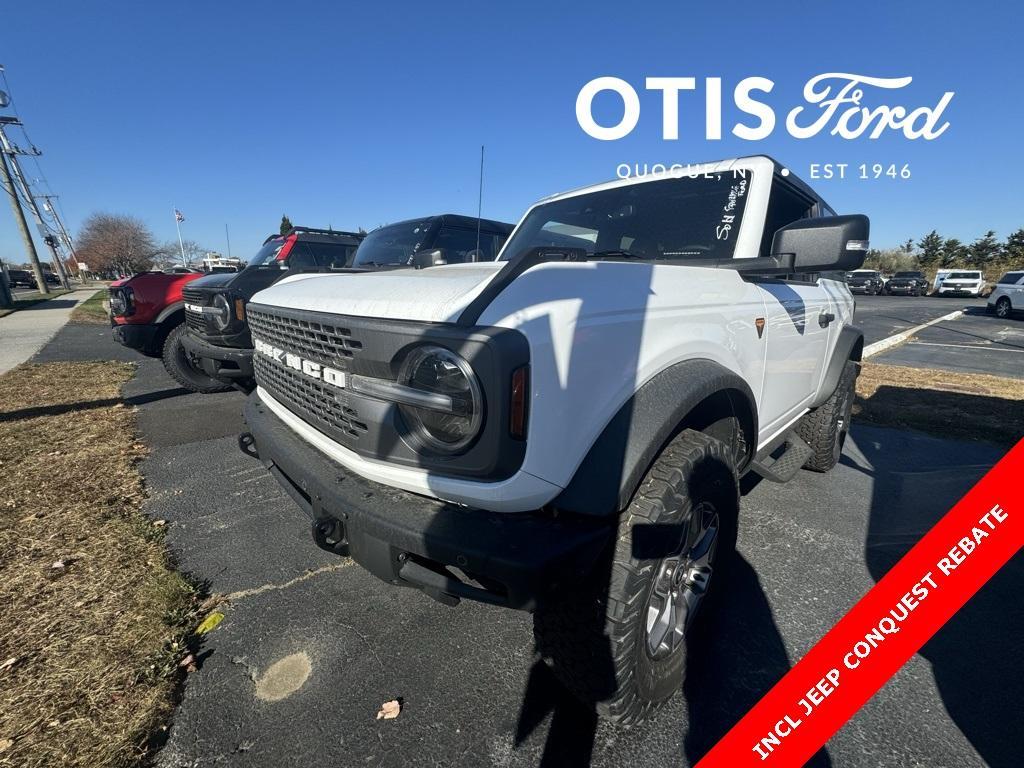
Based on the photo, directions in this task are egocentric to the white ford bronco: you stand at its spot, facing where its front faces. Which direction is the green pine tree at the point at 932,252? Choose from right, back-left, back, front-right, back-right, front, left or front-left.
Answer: back

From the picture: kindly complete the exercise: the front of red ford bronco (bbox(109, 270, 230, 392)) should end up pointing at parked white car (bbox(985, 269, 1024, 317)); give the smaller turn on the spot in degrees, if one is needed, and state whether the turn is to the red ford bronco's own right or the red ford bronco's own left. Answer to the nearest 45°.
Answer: approximately 135° to the red ford bronco's own left

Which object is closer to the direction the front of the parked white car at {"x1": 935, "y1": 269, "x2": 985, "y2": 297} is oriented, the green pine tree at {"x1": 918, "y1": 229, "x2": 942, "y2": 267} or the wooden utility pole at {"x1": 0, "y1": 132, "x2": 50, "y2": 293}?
the wooden utility pole

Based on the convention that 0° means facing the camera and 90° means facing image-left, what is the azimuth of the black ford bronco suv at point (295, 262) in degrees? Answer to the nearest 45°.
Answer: approximately 45°

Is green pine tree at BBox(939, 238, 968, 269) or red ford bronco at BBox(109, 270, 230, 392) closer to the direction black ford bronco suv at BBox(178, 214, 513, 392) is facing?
the red ford bronco

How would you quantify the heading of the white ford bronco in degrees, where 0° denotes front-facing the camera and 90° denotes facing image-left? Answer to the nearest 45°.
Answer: approximately 45°

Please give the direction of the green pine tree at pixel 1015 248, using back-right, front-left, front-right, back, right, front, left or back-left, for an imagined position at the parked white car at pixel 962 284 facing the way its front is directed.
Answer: back
